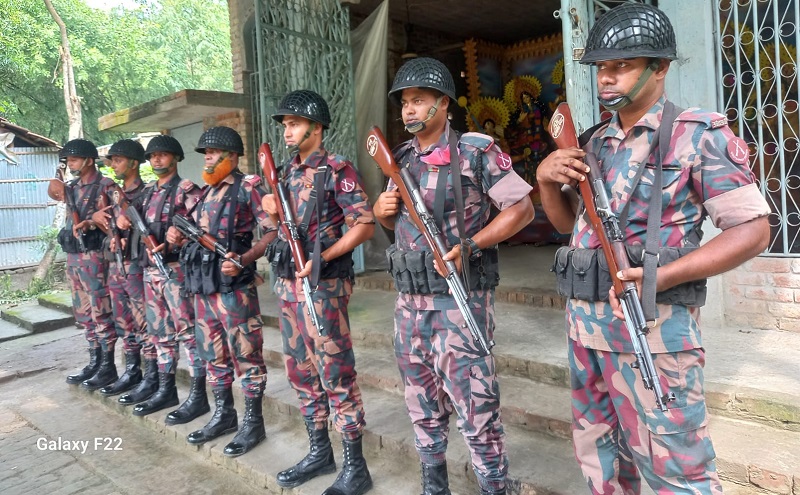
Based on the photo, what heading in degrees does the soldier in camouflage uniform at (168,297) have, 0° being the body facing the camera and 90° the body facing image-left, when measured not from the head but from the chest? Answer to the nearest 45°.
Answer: approximately 45°

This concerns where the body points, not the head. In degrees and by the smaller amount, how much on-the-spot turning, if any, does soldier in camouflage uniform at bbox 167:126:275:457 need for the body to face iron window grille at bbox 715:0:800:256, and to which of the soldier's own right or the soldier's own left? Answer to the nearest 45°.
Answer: approximately 135° to the soldier's own left

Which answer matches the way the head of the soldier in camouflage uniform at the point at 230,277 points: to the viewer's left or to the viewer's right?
to the viewer's left

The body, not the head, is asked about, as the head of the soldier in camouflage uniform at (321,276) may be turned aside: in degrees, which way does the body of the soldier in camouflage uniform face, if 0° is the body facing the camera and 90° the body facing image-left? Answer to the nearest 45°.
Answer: approximately 45°

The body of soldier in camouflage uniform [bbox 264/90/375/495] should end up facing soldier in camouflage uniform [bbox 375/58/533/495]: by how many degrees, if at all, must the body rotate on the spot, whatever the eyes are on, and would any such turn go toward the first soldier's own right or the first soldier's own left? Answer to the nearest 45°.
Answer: approximately 90° to the first soldier's own left

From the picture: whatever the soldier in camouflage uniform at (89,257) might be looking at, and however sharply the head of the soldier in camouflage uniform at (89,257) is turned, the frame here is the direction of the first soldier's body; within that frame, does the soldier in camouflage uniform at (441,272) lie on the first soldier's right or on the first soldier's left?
on the first soldier's left

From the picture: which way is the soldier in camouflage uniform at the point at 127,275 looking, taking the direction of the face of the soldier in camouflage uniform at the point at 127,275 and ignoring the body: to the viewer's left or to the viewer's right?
to the viewer's left

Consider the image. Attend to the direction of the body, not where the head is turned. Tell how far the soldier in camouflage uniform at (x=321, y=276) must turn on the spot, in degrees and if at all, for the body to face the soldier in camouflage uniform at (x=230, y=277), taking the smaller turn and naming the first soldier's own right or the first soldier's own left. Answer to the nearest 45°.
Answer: approximately 90° to the first soldier's own right

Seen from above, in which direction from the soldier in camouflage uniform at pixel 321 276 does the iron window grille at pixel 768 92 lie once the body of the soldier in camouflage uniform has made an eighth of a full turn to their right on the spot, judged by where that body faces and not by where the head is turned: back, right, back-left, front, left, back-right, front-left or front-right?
back
